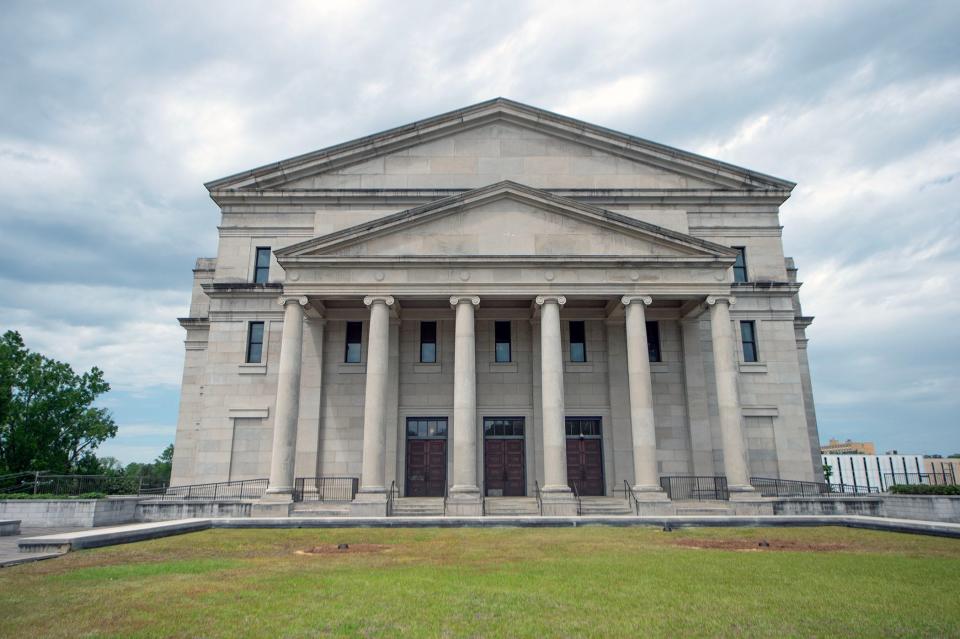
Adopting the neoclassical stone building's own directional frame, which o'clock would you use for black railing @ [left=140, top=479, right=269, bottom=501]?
The black railing is roughly at 3 o'clock from the neoclassical stone building.

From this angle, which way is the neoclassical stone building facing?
toward the camera

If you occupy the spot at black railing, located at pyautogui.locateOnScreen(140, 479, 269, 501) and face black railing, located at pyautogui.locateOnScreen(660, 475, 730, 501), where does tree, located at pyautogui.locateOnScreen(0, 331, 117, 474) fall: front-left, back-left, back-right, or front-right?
back-left

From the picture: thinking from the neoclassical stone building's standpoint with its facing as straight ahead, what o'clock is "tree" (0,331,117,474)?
The tree is roughly at 4 o'clock from the neoclassical stone building.

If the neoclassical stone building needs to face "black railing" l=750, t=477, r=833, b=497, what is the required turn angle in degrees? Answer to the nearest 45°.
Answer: approximately 90° to its left
